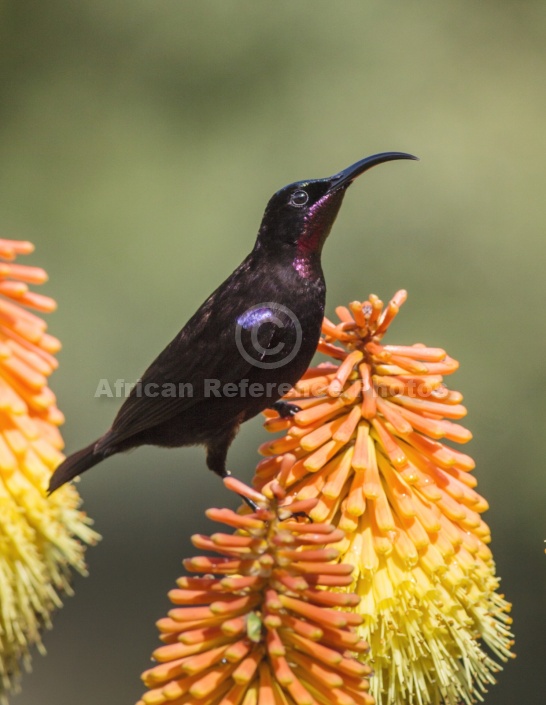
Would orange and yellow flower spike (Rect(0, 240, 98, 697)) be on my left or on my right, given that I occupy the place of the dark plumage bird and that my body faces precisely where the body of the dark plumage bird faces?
on my right

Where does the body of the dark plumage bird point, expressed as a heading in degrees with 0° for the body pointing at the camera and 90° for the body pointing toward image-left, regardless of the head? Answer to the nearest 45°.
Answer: approximately 270°
